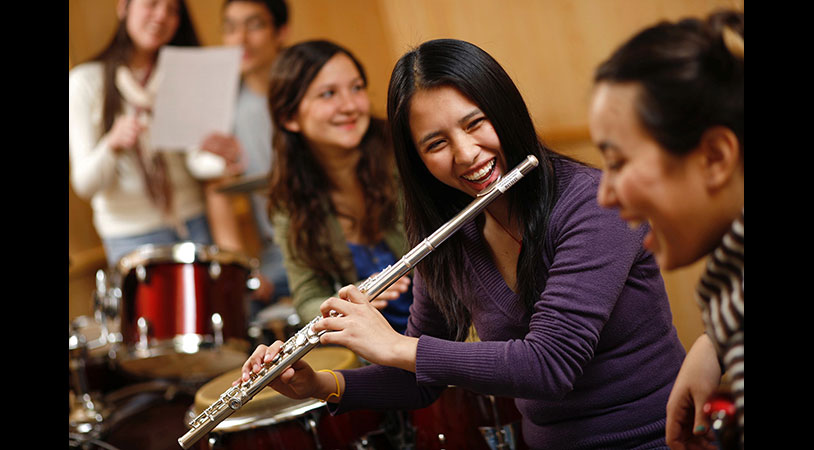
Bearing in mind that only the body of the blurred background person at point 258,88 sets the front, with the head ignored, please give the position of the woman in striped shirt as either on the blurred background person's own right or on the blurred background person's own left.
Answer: on the blurred background person's own left

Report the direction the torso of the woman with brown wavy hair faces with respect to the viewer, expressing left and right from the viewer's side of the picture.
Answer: facing the viewer and to the right of the viewer

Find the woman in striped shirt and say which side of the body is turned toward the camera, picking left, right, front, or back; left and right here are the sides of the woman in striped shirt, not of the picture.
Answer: left

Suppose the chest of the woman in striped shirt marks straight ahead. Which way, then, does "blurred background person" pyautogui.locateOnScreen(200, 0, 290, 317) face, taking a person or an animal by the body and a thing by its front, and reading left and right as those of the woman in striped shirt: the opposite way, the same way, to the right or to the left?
to the left

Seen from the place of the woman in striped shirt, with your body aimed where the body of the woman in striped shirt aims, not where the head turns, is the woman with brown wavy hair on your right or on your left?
on your right

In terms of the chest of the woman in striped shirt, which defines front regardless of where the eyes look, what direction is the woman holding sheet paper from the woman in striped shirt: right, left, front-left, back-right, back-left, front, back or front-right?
front-right

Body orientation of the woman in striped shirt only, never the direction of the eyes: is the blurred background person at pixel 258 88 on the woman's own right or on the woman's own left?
on the woman's own right

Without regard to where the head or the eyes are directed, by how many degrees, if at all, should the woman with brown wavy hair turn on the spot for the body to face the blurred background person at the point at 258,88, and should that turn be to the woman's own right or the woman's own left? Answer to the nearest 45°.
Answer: approximately 135° to the woman's own left

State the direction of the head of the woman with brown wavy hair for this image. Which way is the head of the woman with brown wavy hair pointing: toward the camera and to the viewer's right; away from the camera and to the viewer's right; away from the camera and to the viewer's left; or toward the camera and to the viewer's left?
toward the camera and to the viewer's right

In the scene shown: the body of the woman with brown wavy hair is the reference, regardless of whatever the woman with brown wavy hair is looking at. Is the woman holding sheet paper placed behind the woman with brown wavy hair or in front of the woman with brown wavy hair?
behind

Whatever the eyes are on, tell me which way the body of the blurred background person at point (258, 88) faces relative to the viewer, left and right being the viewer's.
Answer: facing the viewer and to the left of the viewer
